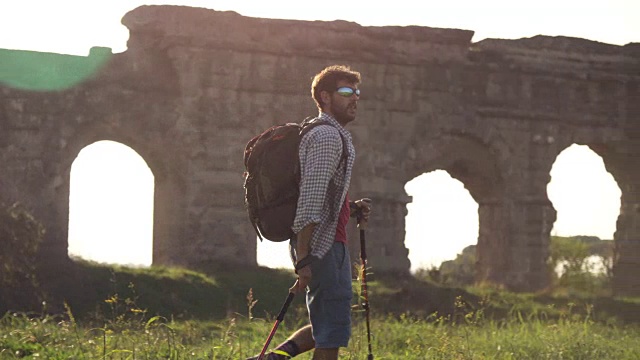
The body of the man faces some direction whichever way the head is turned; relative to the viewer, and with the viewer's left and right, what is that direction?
facing to the right of the viewer

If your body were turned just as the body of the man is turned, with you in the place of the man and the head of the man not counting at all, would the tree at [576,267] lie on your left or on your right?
on your left

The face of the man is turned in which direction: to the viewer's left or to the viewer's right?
to the viewer's right
